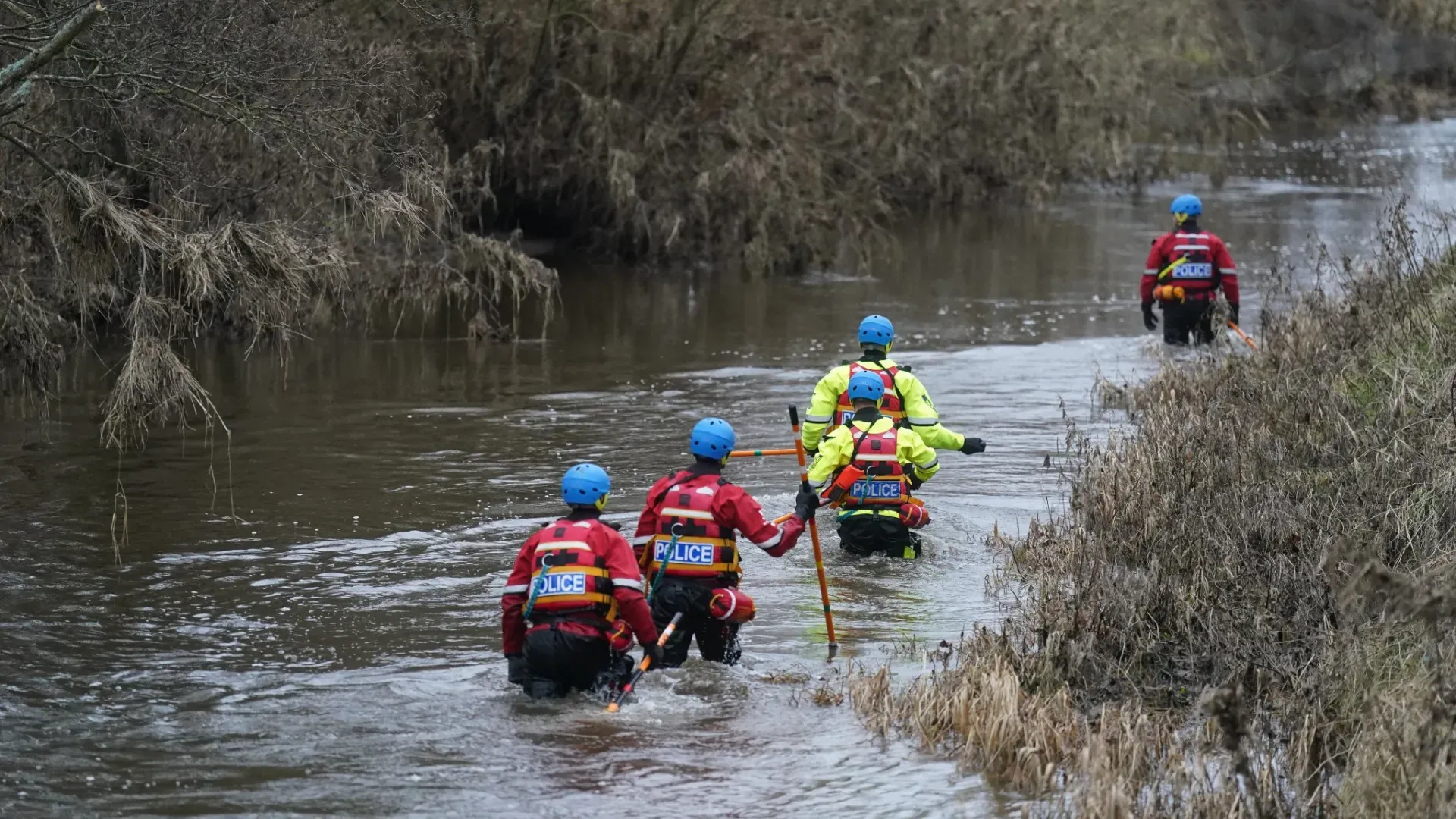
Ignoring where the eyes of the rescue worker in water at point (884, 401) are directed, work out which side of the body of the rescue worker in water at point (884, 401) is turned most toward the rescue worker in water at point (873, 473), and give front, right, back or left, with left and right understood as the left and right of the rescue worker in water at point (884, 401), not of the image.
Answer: back

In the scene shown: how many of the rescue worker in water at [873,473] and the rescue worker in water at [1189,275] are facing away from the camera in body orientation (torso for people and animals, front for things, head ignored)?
2

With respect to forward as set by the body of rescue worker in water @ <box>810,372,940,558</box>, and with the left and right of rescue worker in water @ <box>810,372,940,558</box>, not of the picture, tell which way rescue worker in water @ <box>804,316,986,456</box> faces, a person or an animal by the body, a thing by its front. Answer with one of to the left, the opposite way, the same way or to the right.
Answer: the same way

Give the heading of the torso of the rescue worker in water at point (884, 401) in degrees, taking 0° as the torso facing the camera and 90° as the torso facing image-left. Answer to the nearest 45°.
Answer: approximately 180°

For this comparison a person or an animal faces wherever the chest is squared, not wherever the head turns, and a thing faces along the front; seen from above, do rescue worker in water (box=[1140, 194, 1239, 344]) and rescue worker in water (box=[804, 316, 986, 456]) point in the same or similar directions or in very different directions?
same or similar directions

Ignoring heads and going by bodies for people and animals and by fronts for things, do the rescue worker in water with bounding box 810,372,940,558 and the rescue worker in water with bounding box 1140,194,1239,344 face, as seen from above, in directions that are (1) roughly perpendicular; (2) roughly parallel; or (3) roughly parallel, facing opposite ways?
roughly parallel

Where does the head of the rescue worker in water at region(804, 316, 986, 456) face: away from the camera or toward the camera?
away from the camera

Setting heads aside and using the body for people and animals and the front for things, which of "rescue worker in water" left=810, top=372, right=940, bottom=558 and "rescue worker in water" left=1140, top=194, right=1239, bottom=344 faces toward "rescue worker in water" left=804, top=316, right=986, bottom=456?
"rescue worker in water" left=810, top=372, right=940, bottom=558

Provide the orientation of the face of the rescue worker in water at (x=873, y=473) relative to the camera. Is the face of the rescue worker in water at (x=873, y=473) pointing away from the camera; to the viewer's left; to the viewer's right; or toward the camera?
away from the camera

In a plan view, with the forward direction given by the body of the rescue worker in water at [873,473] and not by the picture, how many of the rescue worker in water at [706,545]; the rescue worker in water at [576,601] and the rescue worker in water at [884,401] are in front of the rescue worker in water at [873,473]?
1

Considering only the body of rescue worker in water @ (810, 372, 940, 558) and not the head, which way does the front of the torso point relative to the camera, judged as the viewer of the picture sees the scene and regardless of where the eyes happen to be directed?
away from the camera

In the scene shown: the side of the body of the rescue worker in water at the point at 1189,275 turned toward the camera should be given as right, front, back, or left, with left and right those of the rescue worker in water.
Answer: back

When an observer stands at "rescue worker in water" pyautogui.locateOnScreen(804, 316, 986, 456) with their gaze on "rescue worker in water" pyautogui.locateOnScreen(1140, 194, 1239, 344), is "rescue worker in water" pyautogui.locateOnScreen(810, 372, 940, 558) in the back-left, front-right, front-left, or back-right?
back-right
